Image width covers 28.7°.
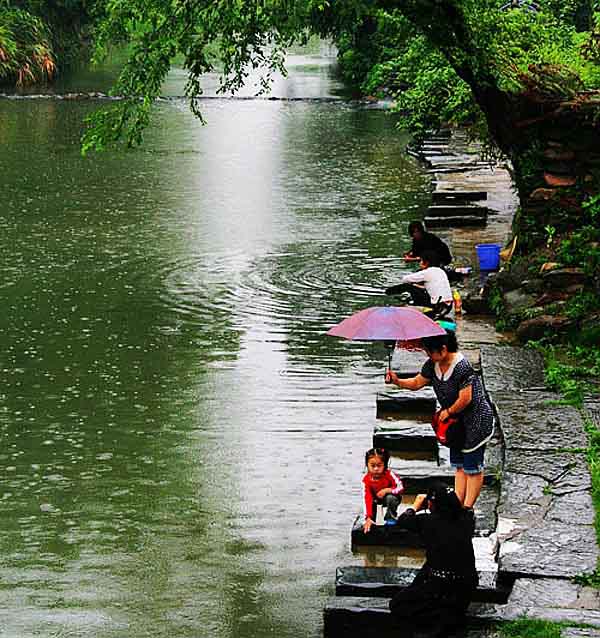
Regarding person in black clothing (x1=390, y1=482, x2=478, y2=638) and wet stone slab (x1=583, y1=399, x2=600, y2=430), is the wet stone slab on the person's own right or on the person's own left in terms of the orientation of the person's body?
on the person's own right

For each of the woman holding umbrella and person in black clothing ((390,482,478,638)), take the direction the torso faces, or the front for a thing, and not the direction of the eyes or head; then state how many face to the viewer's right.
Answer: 0

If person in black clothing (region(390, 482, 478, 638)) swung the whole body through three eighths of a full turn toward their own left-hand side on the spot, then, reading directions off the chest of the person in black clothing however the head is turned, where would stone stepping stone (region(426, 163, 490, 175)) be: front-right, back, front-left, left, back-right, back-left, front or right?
back

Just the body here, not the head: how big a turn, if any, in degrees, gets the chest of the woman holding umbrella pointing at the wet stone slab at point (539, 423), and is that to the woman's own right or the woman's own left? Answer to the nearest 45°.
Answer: approximately 135° to the woman's own right

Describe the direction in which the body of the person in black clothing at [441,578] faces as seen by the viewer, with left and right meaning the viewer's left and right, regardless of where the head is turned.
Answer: facing away from the viewer and to the left of the viewer

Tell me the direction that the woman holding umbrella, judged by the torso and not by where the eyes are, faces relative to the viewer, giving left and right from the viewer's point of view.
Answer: facing the viewer and to the left of the viewer

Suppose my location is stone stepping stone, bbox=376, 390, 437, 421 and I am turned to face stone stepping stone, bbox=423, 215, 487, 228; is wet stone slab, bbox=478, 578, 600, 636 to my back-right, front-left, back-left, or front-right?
back-right

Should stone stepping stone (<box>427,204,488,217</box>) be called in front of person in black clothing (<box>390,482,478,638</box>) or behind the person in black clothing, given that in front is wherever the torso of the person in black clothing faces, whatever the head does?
in front

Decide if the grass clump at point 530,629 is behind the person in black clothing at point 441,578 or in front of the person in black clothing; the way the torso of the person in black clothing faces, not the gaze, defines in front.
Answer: behind
